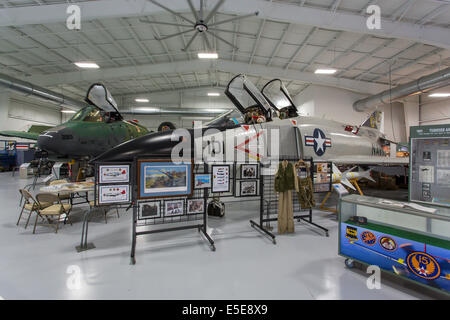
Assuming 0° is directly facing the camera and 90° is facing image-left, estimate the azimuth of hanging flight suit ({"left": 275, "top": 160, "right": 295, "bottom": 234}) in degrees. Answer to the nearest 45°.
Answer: approximately 0°

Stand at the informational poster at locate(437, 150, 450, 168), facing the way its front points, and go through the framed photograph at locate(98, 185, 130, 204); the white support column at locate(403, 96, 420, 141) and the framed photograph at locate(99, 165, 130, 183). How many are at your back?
1

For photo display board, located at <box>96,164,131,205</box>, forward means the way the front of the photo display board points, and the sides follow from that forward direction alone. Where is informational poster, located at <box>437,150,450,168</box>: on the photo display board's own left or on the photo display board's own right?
on the photo display board's own left

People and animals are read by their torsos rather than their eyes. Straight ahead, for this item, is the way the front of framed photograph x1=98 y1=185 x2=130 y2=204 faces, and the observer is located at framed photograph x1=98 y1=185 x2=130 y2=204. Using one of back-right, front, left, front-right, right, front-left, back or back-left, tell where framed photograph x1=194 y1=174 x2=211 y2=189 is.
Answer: left

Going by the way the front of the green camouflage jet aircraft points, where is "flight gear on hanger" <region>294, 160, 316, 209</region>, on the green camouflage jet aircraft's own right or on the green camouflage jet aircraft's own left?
on the green camouflage jet aircraft's own left

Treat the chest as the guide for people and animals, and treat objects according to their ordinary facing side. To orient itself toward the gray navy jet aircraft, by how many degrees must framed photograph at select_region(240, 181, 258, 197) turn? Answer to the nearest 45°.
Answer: approximately 180°

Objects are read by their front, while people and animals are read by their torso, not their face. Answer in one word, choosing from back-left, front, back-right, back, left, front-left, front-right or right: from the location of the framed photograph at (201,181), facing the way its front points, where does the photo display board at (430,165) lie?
left

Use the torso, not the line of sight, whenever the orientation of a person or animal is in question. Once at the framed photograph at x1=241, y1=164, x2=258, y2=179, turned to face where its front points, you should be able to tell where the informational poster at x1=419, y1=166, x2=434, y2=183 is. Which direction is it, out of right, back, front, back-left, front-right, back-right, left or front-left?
left
